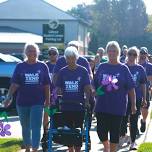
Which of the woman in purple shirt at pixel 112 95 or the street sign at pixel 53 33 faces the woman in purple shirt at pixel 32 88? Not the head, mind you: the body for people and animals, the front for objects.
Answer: the street sign

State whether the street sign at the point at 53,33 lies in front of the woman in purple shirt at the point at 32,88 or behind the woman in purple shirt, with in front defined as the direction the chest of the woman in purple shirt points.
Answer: behind

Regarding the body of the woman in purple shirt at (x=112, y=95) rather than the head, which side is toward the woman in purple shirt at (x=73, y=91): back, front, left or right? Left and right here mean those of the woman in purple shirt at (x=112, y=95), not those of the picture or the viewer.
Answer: right

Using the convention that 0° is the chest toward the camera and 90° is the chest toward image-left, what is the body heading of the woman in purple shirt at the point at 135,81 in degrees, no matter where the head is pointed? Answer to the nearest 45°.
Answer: approximately 0°

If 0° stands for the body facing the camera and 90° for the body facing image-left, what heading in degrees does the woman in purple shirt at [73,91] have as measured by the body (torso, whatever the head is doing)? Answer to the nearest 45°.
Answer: approximately 0°
